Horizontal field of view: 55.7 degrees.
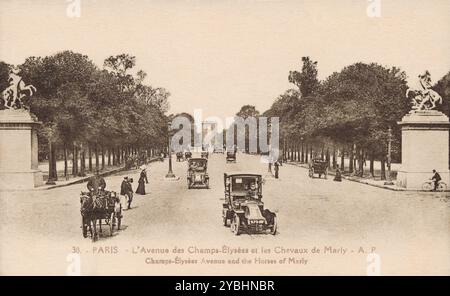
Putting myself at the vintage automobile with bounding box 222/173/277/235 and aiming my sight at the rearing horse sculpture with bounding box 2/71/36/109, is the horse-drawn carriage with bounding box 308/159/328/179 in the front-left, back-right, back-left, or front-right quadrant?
front-right

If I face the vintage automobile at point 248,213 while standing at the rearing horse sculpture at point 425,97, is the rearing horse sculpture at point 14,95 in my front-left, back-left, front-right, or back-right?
front-right

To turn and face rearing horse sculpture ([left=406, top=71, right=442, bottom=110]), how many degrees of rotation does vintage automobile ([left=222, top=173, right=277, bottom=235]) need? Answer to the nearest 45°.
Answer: approximately 90° to its left

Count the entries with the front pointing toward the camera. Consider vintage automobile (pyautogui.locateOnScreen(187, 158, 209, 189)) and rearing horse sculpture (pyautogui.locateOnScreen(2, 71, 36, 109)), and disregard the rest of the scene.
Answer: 1

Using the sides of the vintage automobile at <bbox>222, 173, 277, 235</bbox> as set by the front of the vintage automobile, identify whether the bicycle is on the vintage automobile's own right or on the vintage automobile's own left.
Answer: on the vintage automobile's own left

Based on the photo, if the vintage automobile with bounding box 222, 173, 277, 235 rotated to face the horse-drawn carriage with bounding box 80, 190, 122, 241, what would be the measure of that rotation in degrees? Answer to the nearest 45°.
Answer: approximately 135° to its right

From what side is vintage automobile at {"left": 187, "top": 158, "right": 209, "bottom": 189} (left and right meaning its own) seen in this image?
front

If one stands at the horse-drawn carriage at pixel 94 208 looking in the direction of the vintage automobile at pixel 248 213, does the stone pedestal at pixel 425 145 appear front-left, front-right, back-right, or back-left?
front-left

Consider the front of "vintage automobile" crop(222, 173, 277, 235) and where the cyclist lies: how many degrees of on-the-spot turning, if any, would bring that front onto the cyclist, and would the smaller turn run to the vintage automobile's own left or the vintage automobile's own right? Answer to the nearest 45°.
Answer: approximately 90° to the vintage automobile's own left
